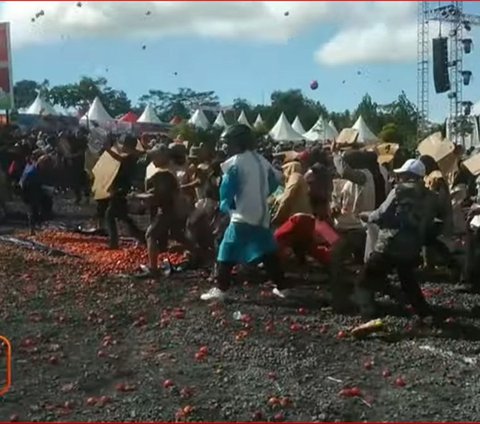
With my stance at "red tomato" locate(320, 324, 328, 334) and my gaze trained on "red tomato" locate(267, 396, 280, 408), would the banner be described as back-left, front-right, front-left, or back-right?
back-right

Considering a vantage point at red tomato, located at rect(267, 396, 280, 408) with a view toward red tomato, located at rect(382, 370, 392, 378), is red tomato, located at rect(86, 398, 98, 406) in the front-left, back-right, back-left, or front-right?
back-left

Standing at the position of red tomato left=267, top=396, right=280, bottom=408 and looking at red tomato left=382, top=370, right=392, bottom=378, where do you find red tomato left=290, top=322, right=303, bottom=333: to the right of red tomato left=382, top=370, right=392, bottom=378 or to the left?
left

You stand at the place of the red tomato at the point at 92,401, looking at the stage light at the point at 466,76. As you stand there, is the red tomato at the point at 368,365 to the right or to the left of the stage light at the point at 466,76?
right
